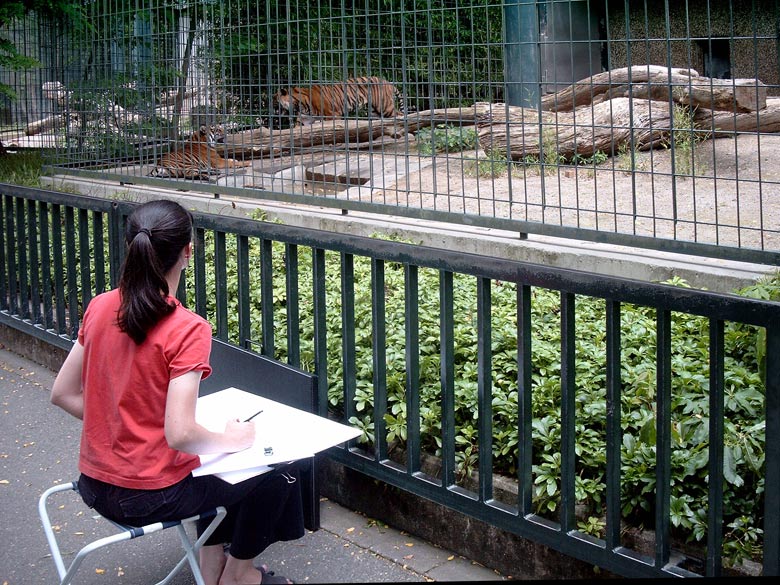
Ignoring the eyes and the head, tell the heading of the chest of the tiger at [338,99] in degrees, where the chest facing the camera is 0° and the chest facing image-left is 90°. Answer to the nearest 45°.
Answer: approximately 90°

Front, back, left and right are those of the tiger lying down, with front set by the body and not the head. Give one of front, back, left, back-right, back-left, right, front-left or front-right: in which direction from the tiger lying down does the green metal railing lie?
right

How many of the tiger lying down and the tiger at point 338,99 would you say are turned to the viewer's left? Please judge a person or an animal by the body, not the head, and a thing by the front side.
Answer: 1

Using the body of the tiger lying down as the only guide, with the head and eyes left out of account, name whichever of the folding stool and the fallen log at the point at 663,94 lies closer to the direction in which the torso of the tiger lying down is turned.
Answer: the fallen log

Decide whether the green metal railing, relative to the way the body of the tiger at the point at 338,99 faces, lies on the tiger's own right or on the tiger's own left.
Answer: on the tiger's own left

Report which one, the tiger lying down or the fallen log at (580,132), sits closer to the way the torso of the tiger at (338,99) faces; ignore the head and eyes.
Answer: the tiger lying down

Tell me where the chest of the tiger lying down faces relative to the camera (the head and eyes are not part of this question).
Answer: to the viewer's right

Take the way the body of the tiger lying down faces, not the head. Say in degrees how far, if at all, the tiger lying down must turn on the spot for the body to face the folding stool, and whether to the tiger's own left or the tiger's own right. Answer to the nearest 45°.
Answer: approximately 90° to the tiger's own right

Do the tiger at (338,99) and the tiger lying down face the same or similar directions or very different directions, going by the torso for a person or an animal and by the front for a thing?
very different directions

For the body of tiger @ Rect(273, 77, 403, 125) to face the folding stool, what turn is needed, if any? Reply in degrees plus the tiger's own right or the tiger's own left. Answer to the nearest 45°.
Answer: approximately 90° to the tiger's own left
